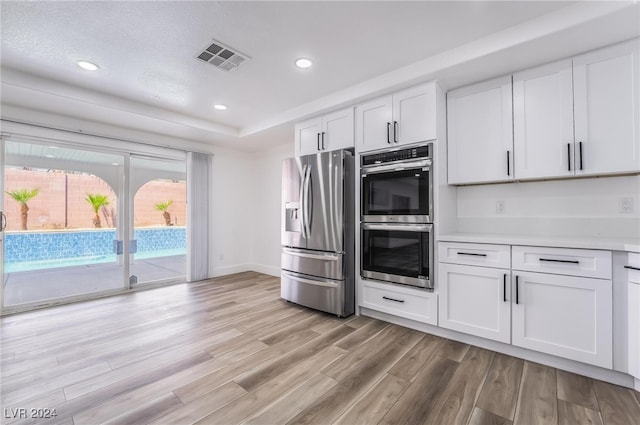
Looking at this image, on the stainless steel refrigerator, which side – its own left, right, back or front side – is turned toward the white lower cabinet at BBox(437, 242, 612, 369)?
left

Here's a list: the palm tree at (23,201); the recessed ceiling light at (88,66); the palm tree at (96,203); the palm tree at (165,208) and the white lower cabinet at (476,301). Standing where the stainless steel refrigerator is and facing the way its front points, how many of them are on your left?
1

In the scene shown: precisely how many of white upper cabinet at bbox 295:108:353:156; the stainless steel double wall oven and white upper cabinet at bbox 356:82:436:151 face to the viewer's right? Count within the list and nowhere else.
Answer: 0

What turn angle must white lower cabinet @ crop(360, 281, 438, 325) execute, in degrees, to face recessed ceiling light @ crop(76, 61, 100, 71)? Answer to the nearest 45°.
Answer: approximately 45° to its right

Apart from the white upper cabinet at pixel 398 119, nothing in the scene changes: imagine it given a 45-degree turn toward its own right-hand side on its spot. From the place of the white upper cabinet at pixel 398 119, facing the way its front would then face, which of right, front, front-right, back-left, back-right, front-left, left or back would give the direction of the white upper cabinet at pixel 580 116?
back

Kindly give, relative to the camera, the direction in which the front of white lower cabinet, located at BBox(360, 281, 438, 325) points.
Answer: facing the viewer and to the left of the viewer

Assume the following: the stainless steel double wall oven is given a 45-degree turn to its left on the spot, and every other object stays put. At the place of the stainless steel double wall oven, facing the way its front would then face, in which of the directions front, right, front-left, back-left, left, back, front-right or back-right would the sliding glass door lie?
right

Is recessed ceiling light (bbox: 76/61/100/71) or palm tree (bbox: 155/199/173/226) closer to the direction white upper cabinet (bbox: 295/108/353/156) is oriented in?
the recessed ceiling light

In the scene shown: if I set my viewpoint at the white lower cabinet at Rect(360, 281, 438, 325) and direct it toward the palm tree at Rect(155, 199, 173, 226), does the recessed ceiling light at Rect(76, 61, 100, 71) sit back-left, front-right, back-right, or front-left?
front-left

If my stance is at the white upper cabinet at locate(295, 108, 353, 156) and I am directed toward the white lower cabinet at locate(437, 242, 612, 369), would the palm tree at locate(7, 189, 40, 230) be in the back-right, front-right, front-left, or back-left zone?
back-right

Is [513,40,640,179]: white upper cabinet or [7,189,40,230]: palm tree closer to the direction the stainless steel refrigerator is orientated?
the palm tree

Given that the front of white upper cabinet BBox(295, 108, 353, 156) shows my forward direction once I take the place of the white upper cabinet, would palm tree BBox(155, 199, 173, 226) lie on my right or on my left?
on my right
